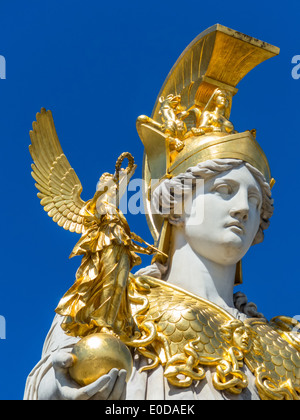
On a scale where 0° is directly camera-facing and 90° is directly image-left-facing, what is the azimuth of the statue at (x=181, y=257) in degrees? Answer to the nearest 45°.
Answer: approximately 315°
